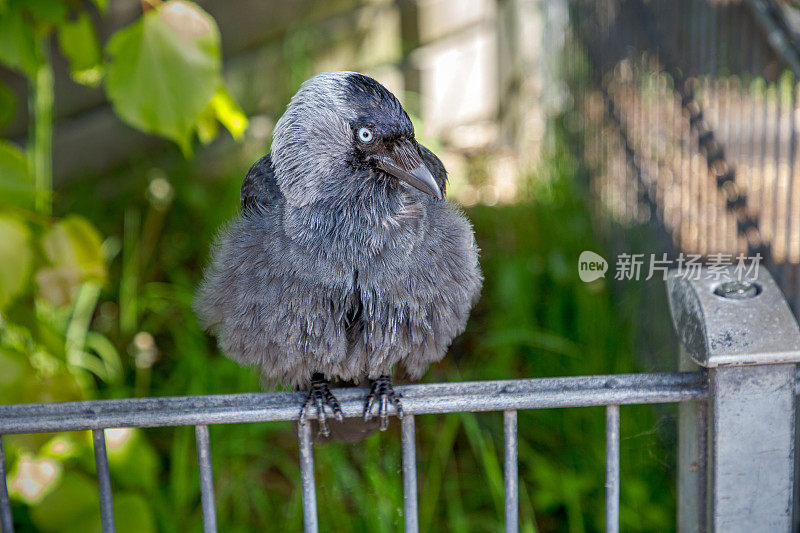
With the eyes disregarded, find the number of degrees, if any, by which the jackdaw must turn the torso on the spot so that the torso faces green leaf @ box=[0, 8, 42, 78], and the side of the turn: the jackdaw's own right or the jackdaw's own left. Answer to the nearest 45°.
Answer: approximately 135° to the jackdaw's own right

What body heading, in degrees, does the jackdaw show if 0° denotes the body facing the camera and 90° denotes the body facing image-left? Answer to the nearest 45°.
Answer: approximately 0°

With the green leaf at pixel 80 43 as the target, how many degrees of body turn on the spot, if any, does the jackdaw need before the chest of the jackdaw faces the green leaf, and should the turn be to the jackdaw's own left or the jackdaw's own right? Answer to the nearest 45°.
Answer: approximately 135° to the jackdaw's own right

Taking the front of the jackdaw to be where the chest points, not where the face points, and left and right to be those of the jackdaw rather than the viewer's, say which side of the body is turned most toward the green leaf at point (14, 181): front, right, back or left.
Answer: right

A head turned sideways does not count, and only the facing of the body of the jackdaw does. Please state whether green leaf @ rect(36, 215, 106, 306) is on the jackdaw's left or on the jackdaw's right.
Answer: on the jackdaw's right

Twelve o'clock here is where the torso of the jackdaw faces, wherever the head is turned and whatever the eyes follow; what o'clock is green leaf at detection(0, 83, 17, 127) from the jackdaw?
The green leaf is roughly at 4 o'clock from the jackdaw.
